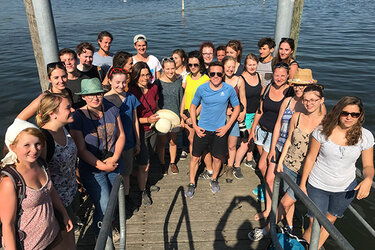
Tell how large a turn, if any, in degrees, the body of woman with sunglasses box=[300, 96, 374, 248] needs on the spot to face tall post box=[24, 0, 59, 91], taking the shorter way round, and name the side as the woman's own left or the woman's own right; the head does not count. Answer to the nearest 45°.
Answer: approximately 90° to the woman's own right

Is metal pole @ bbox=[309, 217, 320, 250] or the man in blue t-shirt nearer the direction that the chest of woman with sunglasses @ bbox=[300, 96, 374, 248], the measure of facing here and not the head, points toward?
the metal pole

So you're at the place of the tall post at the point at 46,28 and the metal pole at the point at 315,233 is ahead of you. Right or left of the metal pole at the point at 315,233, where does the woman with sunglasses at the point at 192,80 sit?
left

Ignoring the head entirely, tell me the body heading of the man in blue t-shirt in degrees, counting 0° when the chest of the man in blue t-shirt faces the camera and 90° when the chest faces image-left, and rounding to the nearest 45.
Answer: approximately 0°

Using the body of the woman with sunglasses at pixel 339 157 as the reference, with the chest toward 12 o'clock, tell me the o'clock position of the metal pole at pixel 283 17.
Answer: The metal pole is roughly at 5 o'clock from the woman with sunglasses.

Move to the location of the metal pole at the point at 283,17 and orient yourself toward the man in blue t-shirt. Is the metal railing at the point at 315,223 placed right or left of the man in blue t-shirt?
left

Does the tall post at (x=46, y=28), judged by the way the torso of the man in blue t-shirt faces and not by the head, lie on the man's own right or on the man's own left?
on the man's own right

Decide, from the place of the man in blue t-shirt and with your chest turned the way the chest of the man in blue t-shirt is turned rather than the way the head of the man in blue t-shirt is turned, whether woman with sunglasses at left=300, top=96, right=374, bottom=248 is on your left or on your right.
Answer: on your left

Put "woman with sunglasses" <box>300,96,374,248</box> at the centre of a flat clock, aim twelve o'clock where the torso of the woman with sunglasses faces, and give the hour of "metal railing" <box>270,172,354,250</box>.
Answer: The metal railing is roughly at 12 o'clock from the woman with sunglasses.

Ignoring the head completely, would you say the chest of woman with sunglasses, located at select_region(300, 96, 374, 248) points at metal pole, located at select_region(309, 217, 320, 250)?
yes

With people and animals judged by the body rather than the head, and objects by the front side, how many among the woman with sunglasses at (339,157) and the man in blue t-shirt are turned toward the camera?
2
